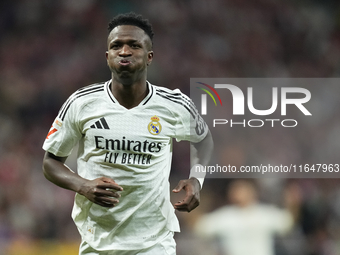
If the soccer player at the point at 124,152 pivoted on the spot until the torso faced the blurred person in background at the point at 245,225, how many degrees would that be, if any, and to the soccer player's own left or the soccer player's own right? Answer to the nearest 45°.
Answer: approximately 135° to the soccer player's own left

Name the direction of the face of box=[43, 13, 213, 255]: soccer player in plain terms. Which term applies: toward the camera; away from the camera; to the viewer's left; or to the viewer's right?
toward the camera

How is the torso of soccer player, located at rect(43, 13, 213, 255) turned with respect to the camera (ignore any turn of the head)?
toward the camera
